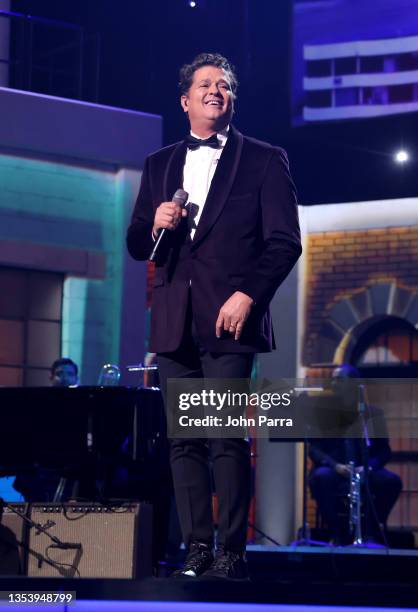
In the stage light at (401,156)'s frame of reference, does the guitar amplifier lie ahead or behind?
ahead

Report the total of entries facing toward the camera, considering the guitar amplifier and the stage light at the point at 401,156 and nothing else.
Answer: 2

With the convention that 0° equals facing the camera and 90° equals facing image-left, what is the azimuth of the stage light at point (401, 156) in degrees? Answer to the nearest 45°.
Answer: approximately 0°

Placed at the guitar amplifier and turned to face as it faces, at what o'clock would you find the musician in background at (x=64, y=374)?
The musician in background is roughly at 6 o'clock from the guitar amplifier.

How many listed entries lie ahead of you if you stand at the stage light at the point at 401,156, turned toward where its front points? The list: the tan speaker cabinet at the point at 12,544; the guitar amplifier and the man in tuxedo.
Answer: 3

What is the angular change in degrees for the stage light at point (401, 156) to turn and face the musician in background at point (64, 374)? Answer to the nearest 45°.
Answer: approximately 45° to its right

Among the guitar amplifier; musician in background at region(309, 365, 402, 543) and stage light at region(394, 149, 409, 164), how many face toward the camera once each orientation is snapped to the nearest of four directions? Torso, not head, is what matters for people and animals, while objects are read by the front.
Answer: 3

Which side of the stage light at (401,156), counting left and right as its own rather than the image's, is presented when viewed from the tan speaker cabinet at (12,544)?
front
